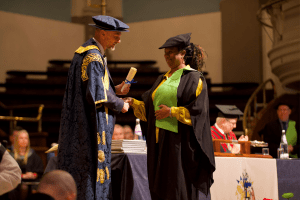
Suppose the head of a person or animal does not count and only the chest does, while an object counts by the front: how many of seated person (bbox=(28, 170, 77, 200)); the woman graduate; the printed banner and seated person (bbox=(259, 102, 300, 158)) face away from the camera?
1

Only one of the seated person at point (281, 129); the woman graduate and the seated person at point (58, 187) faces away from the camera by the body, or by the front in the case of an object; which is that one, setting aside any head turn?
the seated person at point (58, 187)

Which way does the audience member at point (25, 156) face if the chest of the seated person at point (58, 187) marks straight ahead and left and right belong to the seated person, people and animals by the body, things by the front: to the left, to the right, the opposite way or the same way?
the opposite way

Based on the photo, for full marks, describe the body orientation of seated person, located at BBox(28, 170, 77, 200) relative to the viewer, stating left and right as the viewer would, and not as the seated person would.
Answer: facing away from the viewer

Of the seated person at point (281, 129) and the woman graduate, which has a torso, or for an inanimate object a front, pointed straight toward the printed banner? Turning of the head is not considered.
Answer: the seated person

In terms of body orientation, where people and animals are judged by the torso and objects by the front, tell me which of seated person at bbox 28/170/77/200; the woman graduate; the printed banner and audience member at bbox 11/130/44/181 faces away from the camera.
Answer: the seated person

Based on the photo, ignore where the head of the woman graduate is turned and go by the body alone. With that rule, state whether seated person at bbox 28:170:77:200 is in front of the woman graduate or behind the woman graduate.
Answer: in front

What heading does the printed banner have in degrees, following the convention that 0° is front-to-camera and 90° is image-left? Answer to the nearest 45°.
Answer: approximately 0°

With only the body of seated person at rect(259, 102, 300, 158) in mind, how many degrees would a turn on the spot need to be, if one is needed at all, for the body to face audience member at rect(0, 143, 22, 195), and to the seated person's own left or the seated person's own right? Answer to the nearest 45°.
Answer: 0° — they already face them

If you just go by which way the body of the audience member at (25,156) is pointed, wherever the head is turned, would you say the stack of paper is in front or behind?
in front

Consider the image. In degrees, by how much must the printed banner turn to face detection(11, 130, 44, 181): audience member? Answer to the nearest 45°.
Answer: approximately 135° to its right

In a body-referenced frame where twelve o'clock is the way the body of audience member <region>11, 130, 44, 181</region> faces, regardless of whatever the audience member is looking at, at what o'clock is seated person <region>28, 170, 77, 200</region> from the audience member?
The seated person is roughly at 12 o'clock from the audience member.
